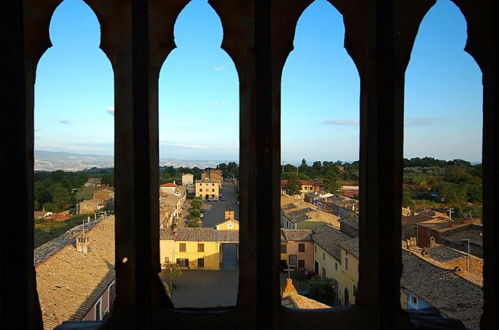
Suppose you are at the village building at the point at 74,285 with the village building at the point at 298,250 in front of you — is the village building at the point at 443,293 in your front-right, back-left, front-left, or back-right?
front-right

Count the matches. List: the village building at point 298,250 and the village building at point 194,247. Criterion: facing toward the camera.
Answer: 2

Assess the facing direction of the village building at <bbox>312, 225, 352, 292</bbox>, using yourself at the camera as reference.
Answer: facing the viewer and to the left of the viewer

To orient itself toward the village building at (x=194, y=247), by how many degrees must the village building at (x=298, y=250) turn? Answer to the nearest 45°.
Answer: approximately 90° to its right

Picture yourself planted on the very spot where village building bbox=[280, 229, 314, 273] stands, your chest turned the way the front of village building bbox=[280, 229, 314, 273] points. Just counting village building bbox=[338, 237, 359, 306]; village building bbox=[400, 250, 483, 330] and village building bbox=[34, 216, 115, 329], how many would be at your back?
0

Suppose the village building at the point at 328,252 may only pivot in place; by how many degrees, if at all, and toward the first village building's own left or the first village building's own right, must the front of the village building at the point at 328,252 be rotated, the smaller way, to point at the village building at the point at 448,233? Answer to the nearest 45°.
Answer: approximately 180°

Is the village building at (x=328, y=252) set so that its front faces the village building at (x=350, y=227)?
no

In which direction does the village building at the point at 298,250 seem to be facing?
toward the camera

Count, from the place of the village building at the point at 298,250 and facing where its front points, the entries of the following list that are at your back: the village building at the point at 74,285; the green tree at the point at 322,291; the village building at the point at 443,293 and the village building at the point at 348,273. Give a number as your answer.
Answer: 0

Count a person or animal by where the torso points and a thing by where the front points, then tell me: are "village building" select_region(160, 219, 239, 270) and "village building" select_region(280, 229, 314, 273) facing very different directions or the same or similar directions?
same or similar directions

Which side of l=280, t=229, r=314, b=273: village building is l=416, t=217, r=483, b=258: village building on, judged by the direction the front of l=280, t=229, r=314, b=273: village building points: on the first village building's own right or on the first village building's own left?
on the first village building's own left

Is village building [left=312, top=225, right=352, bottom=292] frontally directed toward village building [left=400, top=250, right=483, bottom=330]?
no

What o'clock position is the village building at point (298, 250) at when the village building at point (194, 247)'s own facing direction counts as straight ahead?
the village building at point (298, 250) is roughly at 10 o'clock from the village building at point (194, 247).

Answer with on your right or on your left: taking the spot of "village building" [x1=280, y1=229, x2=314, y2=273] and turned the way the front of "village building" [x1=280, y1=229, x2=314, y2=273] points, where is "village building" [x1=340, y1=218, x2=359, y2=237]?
on your left

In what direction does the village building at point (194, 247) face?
toward the camera

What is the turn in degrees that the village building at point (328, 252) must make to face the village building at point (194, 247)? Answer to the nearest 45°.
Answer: approximately 45° to its right

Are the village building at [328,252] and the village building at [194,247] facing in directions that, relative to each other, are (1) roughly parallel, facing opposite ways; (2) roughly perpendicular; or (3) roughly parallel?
roughly perpendicular
